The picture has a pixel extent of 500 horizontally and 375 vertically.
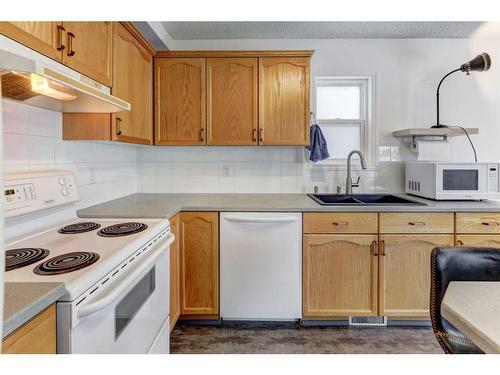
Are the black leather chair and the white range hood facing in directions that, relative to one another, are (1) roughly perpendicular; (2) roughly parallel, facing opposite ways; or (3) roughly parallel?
roughly perpendicular

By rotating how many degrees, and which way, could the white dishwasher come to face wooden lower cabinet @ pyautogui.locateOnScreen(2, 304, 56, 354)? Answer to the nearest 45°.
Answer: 0° — it already faces it

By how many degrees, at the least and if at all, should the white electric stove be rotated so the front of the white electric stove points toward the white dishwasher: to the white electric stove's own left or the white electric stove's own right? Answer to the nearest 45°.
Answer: approximately 90° to the white electric stove's own left

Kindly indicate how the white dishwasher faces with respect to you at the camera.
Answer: facing the viewer

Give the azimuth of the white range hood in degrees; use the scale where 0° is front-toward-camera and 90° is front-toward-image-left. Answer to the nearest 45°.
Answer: approximately 315°

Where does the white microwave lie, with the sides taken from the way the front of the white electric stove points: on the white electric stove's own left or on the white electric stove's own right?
on the white electric stove's own left
